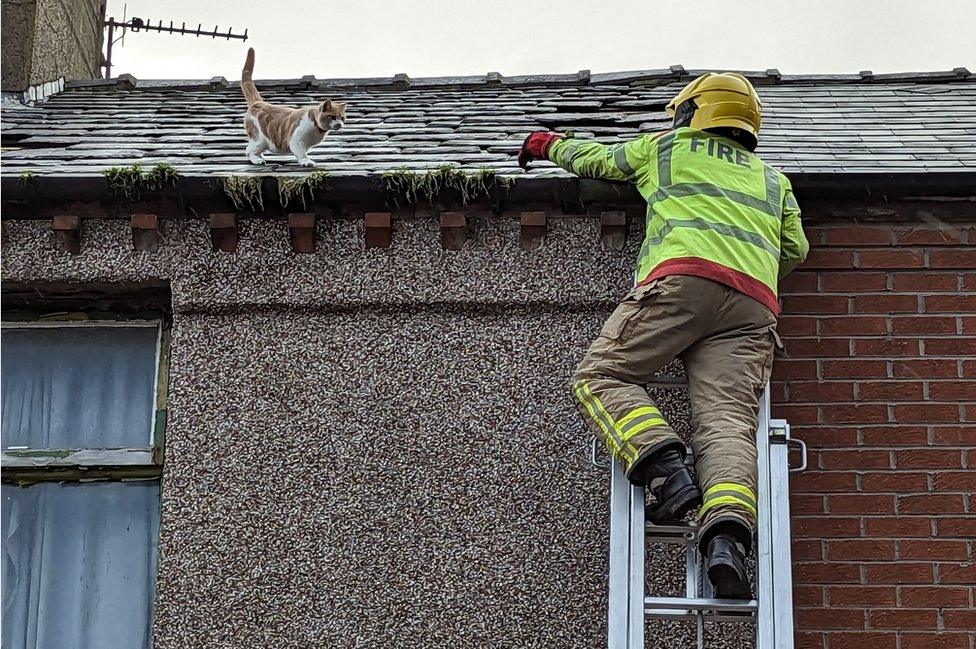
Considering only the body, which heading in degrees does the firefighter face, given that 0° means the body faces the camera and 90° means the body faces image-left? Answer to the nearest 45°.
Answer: approximately 180°

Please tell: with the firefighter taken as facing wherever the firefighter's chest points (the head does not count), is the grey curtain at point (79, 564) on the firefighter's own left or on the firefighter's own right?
on the firefighter's own left

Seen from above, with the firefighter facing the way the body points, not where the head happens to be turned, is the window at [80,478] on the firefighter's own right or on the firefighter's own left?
on the firefighter's own left

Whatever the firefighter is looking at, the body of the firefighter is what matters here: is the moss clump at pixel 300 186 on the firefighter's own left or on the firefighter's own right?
on the firefighter's own left

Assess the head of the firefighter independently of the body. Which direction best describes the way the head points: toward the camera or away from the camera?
away from the camera

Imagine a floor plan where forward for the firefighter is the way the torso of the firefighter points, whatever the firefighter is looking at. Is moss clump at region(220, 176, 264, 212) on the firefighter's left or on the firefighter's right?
on the firefighter's left
